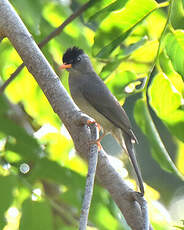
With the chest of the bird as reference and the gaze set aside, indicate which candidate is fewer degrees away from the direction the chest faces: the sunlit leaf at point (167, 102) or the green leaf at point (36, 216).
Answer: the green leaf

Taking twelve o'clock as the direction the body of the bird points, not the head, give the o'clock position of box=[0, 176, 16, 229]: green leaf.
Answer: The green leaf is roughly at 10 o'clock from the bird.

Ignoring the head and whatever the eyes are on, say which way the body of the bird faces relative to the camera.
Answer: to the viewer's left
